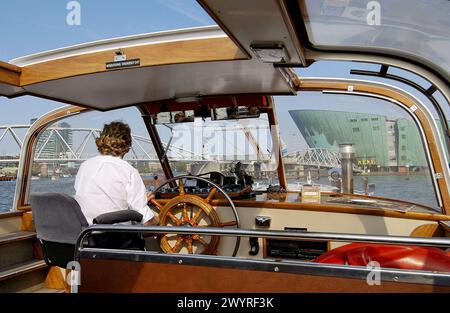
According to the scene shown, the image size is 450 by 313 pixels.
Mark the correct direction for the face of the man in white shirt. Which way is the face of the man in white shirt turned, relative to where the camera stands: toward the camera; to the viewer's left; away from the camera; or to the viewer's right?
away from the camera

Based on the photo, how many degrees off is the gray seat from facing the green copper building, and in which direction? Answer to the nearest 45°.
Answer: approximately 45° to its right

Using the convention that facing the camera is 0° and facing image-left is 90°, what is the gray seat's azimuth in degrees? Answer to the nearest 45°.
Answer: approximately 225°

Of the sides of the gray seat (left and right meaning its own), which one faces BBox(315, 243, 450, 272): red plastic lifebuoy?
right

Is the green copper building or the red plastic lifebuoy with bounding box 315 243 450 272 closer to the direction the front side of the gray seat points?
the green copper building

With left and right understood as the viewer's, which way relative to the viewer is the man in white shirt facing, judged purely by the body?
facing away from the viewer and to the right of the viewer

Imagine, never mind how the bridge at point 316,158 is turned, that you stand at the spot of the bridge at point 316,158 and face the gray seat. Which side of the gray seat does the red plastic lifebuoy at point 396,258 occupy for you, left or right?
left

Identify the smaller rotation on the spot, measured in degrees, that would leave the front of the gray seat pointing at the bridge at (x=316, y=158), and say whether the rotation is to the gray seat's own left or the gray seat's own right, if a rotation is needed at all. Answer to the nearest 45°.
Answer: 0° — it already faces it

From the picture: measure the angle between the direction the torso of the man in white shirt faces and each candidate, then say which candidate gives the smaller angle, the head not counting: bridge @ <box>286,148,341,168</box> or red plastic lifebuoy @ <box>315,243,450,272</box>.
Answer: the bridge
